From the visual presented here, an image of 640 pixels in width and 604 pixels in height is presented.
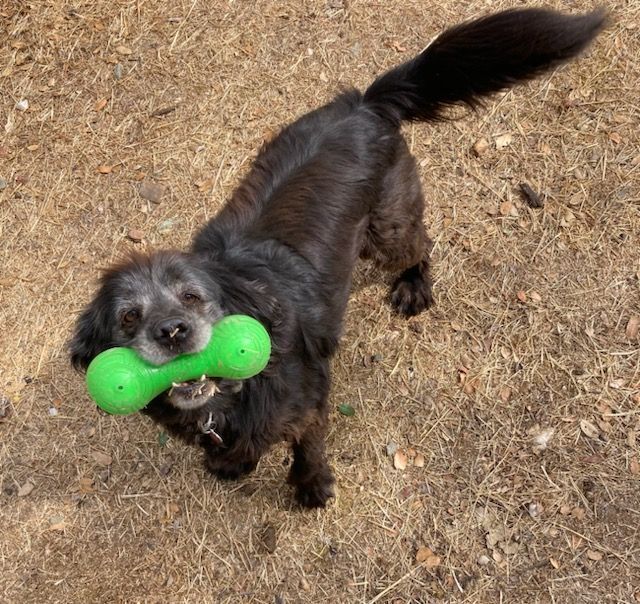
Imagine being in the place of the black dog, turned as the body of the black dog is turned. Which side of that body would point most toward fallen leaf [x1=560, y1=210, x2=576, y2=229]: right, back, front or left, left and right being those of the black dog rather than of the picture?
back

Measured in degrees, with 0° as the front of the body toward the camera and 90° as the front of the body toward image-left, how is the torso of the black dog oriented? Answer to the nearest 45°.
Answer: approximately 45°

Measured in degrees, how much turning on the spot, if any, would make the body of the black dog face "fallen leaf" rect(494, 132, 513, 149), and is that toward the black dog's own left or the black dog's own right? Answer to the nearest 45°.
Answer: approximately 180°

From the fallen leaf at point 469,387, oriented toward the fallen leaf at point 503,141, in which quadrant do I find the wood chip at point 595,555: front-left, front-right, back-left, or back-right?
back-right

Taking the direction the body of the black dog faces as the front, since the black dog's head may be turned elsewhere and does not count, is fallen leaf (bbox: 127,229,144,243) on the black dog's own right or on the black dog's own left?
on the black dog's own right

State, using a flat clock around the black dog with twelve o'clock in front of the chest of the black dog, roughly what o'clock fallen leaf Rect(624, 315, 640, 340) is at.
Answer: The fallen leaf is roughly at 7 o'clock from the black dog.

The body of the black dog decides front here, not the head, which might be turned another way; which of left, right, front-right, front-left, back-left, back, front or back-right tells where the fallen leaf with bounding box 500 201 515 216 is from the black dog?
back

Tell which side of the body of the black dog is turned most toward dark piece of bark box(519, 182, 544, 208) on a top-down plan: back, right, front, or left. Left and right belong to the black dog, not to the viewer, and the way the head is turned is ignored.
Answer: back
